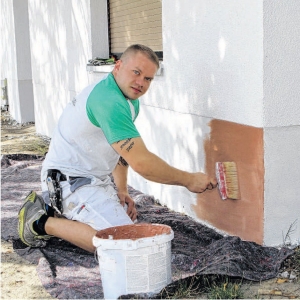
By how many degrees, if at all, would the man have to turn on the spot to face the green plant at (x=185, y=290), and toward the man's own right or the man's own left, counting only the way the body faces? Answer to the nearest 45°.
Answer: approximately 45° to the man's own right

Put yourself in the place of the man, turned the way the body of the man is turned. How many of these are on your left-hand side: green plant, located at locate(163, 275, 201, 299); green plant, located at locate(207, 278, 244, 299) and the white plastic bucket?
0

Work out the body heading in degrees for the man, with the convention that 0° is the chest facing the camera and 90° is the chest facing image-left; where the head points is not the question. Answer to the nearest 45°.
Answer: approximately 270°

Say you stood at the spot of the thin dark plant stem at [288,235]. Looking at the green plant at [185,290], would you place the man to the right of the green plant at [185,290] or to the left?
right

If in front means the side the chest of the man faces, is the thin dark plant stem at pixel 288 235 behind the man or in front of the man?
in front

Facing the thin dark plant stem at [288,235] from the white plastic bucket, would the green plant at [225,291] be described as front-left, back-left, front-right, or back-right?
front-right

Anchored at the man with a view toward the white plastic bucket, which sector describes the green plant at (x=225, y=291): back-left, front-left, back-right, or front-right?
front-left
